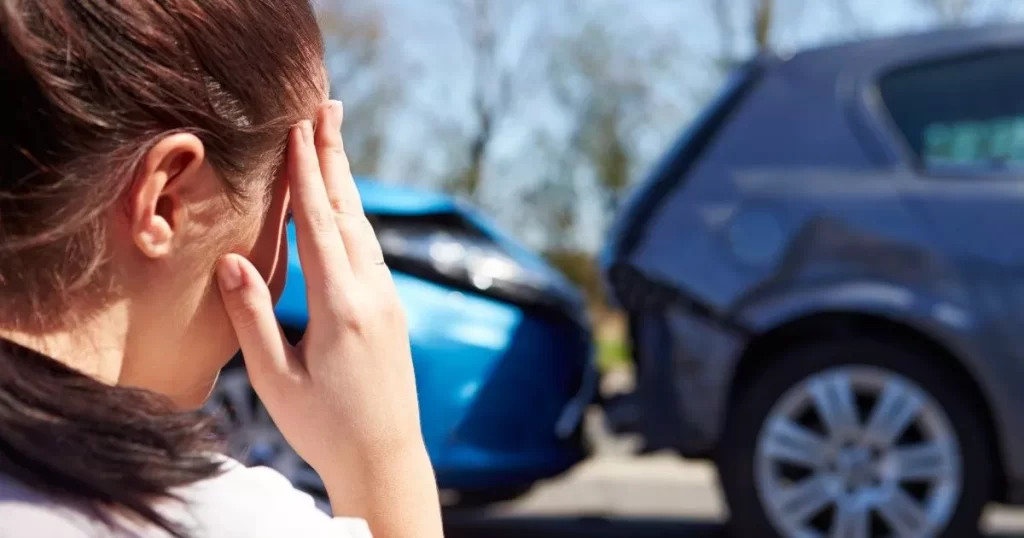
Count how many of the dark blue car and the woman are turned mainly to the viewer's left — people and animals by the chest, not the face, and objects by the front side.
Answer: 0

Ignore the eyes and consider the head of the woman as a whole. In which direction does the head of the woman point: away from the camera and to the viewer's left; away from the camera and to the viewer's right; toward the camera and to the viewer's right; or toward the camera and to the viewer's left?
away from the camera and to the viewer's right

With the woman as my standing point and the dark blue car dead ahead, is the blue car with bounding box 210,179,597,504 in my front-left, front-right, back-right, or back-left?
front-left

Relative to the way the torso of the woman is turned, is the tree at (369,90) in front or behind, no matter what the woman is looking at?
in front

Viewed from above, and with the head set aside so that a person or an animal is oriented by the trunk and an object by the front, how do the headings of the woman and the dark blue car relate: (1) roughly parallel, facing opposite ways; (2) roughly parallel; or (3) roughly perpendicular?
roughly perpendicular

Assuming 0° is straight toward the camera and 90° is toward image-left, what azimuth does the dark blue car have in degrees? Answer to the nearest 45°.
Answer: approximately 270°

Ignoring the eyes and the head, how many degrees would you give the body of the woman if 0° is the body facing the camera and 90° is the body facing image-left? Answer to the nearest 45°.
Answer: approximately 225°

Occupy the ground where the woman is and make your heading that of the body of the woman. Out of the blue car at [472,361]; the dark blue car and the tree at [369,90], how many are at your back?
0

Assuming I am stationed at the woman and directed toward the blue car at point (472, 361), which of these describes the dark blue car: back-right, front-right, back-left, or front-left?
front-right

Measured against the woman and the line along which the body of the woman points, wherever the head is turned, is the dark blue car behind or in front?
in front

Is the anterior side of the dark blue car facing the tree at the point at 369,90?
no

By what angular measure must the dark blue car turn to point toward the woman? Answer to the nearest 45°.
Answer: approximately 90° to its right

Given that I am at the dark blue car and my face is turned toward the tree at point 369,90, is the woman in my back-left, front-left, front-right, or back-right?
back-left
